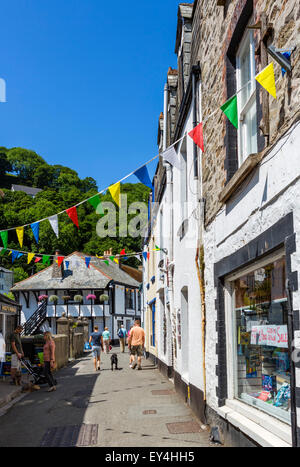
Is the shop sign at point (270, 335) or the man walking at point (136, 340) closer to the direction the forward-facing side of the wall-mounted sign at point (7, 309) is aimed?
the shop sign

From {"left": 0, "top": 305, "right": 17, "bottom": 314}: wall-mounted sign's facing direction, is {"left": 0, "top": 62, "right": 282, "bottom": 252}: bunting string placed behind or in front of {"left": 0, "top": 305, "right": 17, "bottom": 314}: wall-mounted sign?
in front

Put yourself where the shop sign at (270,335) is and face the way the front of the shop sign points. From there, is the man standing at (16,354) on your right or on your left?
on your right

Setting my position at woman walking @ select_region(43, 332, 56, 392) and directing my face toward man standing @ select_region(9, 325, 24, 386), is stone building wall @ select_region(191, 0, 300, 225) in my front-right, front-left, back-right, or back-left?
back-left
